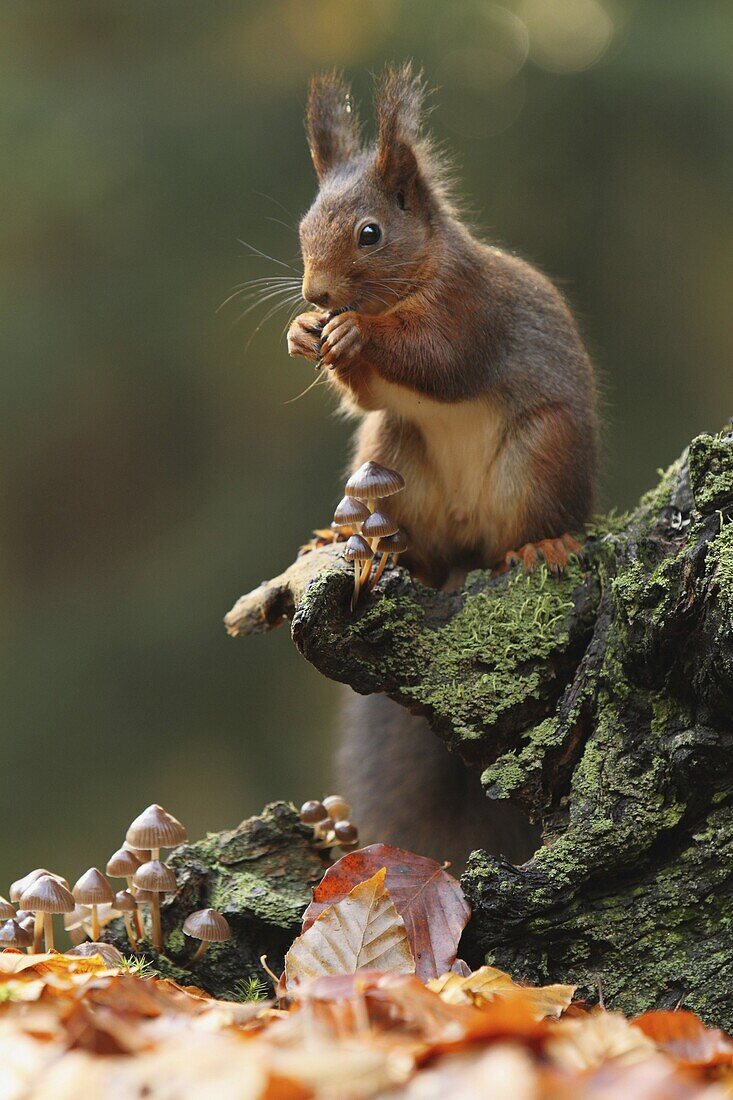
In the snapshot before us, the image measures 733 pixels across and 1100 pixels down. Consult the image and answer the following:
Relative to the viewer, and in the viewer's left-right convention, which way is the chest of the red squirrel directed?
facing the viewer and to the left of the viewer

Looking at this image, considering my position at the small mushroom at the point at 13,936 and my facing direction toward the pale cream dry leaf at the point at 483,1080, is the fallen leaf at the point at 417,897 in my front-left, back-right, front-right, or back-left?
front-left
